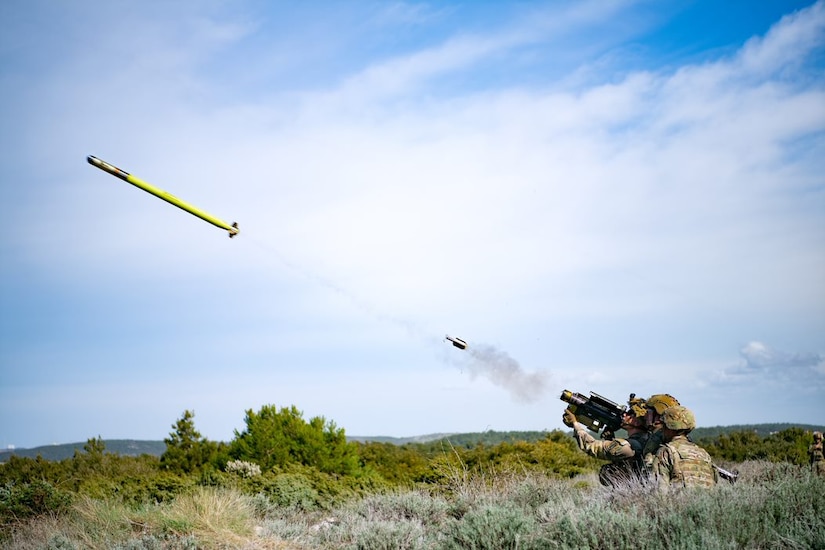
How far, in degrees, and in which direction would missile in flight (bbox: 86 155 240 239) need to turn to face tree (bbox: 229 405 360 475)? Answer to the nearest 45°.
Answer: approximately 135° to its right

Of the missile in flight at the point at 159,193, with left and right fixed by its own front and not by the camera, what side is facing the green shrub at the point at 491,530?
left

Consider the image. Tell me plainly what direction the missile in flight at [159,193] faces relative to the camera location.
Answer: facing to the left of the viewer

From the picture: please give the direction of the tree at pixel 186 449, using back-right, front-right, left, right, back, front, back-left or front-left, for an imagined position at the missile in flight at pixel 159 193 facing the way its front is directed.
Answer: right
